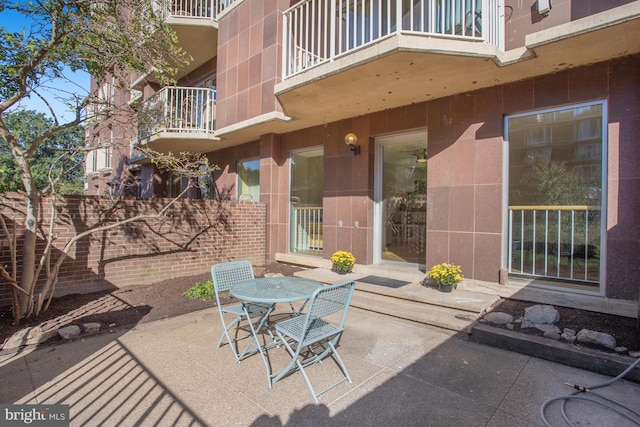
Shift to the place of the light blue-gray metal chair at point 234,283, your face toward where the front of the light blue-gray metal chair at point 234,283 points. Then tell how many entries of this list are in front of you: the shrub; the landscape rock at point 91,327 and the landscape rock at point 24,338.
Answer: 0

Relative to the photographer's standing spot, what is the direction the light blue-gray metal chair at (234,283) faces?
facing the viewer and to the right of the viewer

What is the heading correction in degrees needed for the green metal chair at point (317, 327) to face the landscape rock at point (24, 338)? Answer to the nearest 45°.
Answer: approximately 45° to its left

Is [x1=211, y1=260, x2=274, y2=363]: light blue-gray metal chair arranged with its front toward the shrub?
no

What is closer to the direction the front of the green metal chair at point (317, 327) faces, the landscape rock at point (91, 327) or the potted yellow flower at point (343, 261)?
the landscape rock

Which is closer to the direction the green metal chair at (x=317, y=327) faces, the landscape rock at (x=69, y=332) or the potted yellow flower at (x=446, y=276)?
the landscape rock

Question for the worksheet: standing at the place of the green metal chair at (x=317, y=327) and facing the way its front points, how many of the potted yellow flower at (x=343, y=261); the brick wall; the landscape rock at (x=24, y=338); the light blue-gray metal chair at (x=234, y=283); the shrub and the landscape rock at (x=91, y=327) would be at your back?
0

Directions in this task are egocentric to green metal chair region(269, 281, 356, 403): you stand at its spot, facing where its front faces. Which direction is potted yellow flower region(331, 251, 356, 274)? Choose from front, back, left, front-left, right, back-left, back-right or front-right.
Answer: front-right

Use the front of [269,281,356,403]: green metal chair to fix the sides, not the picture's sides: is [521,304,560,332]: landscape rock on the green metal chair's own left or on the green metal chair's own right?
on the green metal chair's own right

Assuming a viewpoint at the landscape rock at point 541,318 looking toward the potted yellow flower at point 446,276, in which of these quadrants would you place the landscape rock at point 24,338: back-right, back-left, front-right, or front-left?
front-left

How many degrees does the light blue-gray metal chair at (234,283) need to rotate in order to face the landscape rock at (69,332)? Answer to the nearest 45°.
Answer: approximately 135° to its right

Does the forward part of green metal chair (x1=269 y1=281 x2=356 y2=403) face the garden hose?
no

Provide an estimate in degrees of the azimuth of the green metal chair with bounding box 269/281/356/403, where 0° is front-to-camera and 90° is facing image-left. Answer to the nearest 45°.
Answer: approximately 135°

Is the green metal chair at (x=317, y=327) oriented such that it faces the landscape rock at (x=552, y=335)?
no

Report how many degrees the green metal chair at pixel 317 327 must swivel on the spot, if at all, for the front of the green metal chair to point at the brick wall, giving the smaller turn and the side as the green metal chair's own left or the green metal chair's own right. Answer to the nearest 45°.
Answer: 0° — it already faces it

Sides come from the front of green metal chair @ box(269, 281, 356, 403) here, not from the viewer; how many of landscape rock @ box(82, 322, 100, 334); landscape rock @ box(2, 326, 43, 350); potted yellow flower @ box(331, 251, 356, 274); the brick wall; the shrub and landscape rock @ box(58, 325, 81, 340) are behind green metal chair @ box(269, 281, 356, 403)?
0

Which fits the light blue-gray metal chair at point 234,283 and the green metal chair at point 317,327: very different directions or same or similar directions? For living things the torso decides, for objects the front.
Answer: very different directions

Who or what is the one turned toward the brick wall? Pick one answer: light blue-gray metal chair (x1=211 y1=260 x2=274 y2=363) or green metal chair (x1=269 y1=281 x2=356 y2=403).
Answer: green metal chair (x1=269 y1=281 x2=356 y2=403)

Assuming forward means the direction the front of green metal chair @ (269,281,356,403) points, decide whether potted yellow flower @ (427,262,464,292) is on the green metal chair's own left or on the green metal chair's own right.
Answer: on the green metal chair's own right
